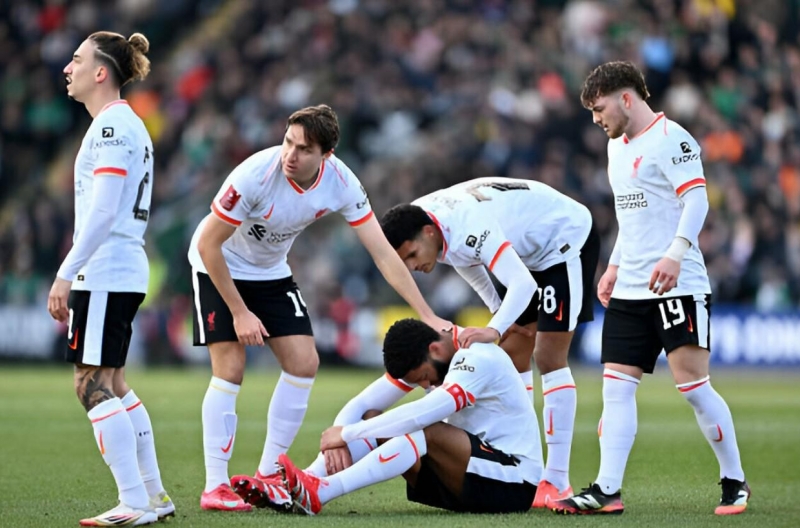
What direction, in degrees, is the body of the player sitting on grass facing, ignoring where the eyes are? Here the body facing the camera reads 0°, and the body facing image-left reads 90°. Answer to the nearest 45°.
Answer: approximately 90°
